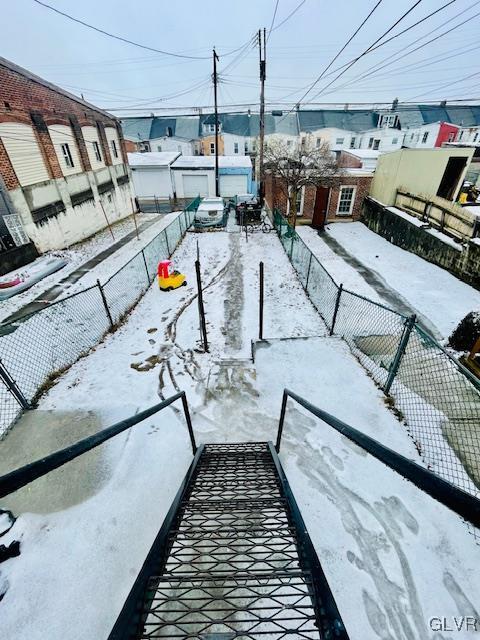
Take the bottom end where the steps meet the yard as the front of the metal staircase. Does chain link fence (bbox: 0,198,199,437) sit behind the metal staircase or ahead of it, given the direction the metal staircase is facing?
ahead

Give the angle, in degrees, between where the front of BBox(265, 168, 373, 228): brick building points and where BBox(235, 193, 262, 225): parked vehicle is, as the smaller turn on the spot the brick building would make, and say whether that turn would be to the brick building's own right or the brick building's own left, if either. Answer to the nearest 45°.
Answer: approximately 45° to the brick building's own right

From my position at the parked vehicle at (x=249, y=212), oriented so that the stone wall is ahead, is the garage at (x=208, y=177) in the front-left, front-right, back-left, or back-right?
back-left

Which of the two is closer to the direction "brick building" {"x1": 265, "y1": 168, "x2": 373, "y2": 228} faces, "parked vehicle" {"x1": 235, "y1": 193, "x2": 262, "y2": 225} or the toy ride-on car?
the toy ride-on car

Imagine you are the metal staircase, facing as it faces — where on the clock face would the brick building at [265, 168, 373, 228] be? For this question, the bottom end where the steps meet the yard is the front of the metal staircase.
The brick building is roughly at 1 o'clock from the metal staircase.

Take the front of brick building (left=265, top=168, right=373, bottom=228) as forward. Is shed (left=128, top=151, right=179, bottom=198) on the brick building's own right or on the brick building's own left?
on the brick building's own right

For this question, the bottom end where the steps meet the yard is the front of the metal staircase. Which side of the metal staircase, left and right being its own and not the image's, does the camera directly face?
back

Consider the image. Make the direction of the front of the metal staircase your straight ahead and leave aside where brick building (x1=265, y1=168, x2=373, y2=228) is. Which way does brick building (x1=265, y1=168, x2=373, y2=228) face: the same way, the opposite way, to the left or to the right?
the opposite way

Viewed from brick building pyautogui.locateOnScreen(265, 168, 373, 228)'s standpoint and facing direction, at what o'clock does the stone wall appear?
The stone wall is roughly at 11 o'clock from the brick building.

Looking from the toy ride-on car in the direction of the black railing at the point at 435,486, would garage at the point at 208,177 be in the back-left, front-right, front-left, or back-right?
back-left

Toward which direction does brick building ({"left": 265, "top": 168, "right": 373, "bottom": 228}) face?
toward the camera

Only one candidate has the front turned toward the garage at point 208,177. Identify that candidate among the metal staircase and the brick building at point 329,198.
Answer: the metal staircase
